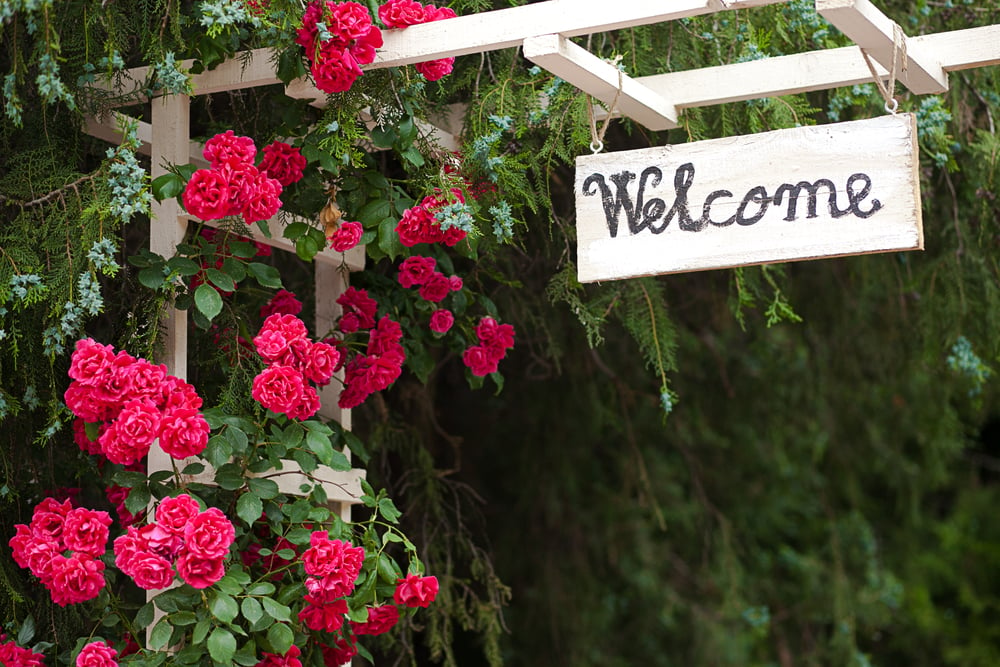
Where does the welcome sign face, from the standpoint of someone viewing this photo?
facing the viewer

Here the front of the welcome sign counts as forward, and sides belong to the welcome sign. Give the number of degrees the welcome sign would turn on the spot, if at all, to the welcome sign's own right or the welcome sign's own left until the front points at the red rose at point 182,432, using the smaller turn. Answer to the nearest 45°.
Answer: approximately 90° to the welcome sign's own right

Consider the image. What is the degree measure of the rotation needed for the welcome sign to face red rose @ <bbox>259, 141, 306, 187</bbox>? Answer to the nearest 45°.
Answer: approximately 90° to its right

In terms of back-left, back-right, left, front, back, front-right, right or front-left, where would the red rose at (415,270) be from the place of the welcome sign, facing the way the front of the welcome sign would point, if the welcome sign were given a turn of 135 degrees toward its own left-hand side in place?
left

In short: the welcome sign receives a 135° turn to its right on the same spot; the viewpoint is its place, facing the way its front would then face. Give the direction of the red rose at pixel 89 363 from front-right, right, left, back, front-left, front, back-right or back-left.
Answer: front-left

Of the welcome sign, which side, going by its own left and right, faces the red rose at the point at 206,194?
right

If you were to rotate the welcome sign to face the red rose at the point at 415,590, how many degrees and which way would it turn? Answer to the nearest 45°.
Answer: approximately 135° to its right

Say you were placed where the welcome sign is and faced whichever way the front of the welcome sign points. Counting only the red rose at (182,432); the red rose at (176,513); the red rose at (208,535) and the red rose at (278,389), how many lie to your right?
4

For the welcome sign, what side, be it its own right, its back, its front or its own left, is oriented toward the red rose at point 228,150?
right

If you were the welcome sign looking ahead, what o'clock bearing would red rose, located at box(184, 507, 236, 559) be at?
The red rose is roughly at 3 o'clock from the welcome sign.

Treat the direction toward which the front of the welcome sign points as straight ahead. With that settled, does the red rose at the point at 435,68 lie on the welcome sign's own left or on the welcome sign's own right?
on the welcome sign's own right

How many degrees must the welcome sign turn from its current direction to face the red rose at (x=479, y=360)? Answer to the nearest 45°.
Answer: approximately 135° to its right

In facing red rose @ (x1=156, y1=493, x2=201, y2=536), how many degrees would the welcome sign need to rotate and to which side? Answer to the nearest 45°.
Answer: approximately 90° to its right

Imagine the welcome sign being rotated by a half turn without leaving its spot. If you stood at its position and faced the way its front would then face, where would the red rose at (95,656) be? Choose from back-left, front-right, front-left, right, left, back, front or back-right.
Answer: left
